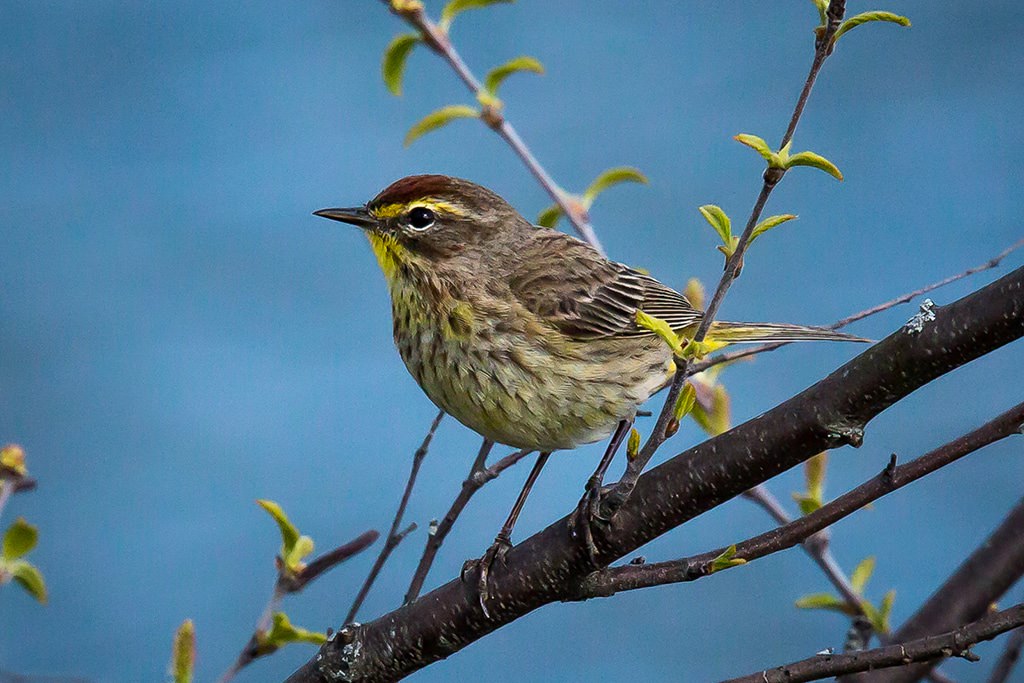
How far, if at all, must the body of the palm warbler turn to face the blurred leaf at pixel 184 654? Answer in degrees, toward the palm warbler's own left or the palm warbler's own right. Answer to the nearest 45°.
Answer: approximately 45° to the palm warbler's own left

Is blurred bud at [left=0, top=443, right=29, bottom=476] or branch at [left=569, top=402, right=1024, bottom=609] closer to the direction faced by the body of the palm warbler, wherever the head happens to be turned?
the blurred bud

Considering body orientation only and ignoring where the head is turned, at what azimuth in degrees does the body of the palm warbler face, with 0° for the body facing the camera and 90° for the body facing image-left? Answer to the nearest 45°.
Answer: approximately 90°
